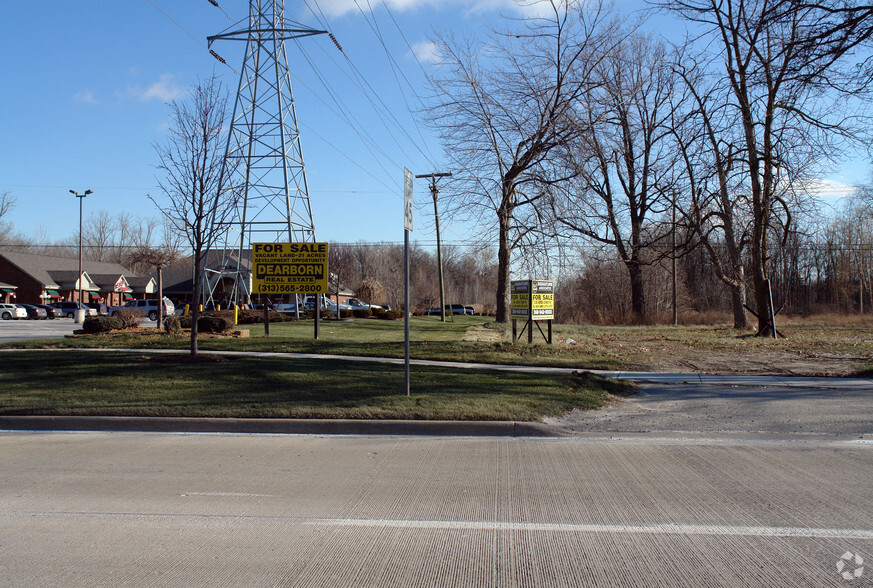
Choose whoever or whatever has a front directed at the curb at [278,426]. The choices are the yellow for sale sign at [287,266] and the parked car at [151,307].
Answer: the yellow for sale sign

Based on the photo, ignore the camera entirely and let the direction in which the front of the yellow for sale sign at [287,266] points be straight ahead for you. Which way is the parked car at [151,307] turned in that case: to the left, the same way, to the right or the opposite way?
to the right

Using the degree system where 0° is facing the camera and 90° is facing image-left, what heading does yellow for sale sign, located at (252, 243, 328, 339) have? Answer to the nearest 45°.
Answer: approximately 0°

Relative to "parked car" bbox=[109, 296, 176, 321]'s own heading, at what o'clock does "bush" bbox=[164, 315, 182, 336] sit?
The bush is roughly at 9 o'clock from the parked car.

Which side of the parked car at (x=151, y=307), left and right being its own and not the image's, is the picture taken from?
left

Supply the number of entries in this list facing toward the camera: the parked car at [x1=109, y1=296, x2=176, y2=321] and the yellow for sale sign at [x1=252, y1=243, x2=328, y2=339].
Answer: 1

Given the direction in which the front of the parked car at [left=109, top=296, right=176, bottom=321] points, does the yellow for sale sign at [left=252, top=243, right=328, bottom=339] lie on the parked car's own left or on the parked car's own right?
on the parked car's own left

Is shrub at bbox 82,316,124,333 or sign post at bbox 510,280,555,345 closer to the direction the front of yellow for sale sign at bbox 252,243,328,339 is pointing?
the sign post

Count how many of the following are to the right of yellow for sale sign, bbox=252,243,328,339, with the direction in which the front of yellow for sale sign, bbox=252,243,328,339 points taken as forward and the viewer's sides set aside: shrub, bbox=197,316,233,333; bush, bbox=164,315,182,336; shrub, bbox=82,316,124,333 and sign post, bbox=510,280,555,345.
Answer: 3

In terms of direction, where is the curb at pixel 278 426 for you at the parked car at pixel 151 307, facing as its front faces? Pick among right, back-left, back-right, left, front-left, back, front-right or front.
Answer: left

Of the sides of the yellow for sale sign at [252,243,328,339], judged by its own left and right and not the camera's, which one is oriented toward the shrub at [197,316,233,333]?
right

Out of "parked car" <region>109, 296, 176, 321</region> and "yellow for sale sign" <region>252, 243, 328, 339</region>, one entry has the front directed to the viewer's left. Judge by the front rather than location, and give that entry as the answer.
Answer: the parked car
